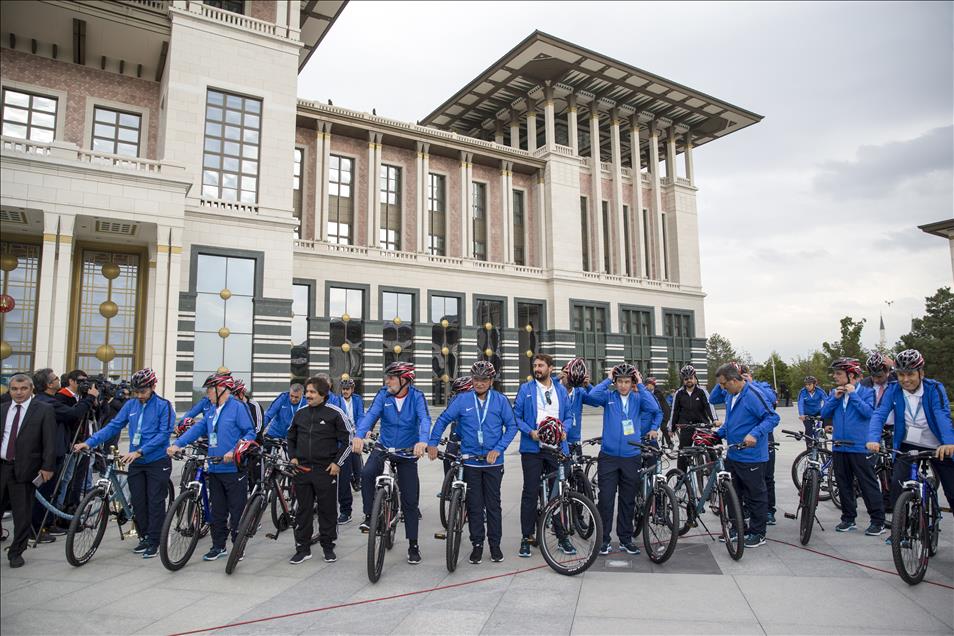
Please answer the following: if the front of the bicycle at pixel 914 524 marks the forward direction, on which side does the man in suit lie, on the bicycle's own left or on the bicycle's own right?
on the bicycle's own right

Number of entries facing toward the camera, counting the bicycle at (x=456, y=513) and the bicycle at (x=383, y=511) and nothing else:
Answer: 2

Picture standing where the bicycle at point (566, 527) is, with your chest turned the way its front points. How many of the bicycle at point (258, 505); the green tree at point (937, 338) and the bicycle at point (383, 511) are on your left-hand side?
1

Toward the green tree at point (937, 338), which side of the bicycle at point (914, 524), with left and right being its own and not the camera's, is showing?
back

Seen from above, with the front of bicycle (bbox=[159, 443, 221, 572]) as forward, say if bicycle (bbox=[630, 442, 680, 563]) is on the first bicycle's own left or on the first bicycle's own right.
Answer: on the first bicycle's own left

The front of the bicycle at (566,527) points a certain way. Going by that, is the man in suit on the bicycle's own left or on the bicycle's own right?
on the bicycle's own right

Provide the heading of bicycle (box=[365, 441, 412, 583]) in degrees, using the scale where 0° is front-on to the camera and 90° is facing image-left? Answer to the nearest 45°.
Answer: approximately 0°

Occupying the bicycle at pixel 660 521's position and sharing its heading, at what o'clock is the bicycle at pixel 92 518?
the bicycle at pixel 92 518 is roughly at 4 o'clock from the bicycle at pixel 660 521.

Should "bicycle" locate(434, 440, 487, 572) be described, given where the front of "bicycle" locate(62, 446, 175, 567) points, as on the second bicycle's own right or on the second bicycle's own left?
on the second bicycle's own left

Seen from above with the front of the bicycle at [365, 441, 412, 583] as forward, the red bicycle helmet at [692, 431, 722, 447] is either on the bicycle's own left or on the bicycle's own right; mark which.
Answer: on the bicycle's own left
